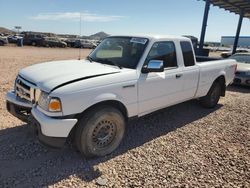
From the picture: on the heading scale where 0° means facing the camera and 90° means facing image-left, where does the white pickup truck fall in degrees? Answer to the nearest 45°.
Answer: approximately 45°

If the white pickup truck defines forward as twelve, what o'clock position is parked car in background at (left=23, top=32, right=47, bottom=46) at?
The parked car in background is roughly at 4 o'clock from the white pickup truck.
